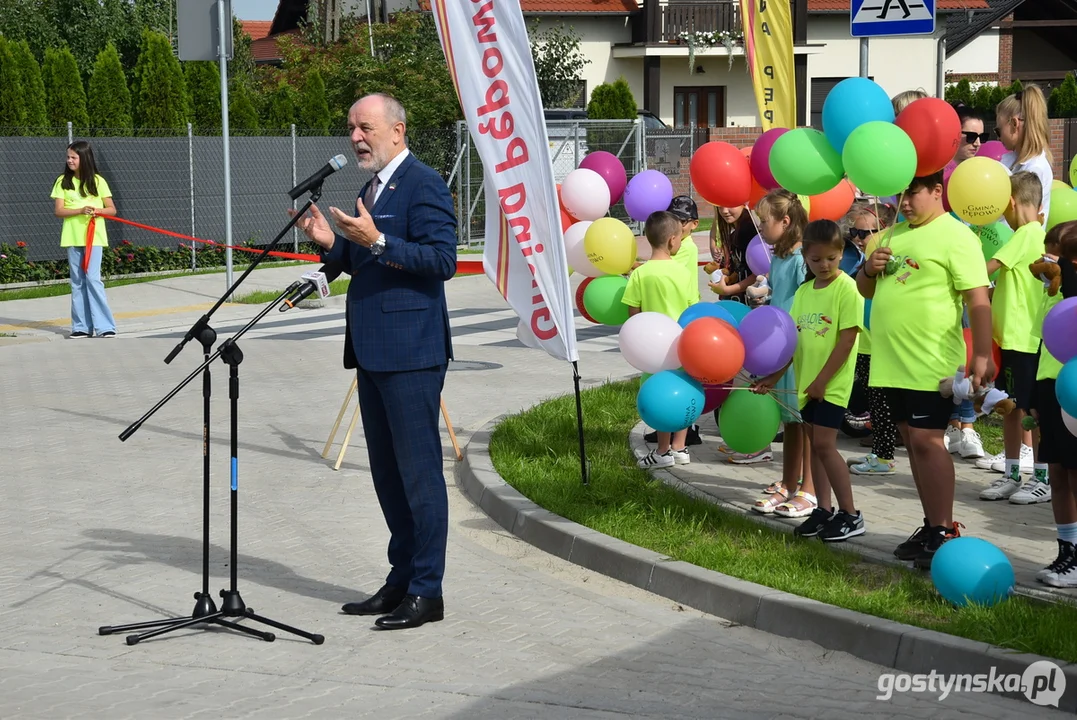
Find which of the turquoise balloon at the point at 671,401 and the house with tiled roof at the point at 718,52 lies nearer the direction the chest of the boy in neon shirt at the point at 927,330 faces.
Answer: the turquoise balloon

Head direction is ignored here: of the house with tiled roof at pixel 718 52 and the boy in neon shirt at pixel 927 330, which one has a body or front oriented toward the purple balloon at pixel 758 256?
the house with tiled roof

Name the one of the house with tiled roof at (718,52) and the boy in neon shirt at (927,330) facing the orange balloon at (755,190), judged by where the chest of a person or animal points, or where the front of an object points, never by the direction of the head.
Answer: the house with tiled roof

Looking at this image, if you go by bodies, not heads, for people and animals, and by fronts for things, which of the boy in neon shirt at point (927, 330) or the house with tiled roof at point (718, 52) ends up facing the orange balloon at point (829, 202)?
the house with tiled roof

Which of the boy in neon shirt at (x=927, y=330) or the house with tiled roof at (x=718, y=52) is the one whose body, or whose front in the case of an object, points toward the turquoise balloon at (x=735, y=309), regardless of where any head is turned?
the house with tiled roof

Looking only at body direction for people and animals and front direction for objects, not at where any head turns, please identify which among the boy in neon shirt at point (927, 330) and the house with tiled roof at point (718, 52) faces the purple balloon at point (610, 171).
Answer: the house with tiled roof
